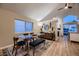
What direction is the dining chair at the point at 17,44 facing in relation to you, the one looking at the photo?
facing away from the viewer and to the right of the viewer

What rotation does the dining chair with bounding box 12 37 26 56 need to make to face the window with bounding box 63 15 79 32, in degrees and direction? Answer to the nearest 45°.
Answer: approximately 45° to its right
